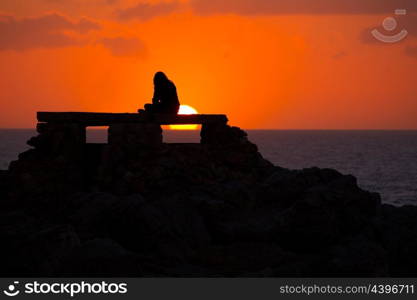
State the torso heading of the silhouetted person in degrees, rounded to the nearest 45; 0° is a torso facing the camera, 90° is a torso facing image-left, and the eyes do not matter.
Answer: approximately 90°
